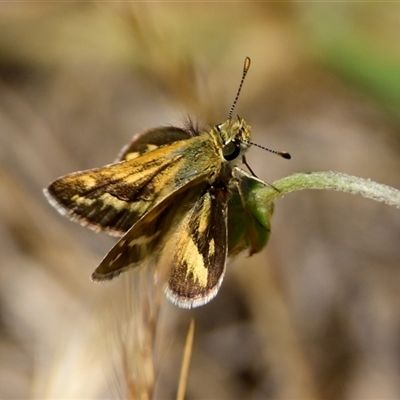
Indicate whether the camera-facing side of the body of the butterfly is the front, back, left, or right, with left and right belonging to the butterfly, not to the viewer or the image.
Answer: right
